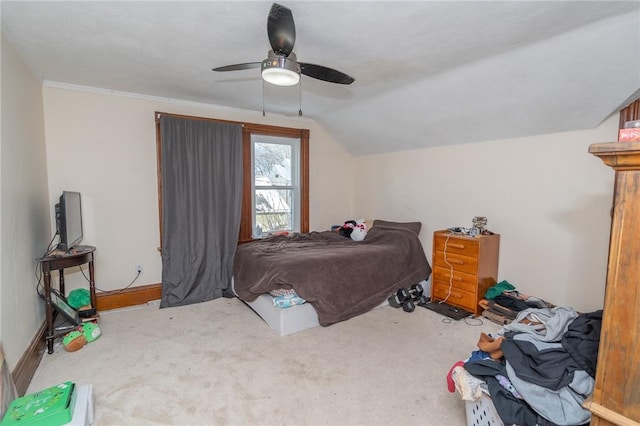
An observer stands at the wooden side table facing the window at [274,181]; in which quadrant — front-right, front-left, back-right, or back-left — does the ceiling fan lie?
front-right

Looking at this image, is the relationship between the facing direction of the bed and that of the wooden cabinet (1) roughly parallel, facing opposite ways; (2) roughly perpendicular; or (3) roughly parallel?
roughly perpendicular

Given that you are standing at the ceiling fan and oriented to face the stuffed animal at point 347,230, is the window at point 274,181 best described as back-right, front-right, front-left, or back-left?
front-left

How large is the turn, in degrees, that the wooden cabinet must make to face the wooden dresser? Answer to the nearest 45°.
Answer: approximately 45° to its right

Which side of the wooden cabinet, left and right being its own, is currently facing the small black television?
front

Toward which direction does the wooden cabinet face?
to the viewer's left

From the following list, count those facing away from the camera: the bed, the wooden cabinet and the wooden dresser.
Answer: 0

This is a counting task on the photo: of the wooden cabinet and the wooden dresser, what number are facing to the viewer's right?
0

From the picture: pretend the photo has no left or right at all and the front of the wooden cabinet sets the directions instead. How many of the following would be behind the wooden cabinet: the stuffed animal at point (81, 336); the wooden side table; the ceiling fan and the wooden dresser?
0

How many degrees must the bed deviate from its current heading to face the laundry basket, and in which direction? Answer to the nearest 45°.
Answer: approximately 90° to its left

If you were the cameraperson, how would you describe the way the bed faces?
facing the viewer and to the left of the viewer

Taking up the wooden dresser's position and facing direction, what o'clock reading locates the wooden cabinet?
The wooden cabinet is roughly at 10 o'clock from the wooden dresser.

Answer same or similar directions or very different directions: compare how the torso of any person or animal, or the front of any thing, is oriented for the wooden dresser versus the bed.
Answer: same or similar directions

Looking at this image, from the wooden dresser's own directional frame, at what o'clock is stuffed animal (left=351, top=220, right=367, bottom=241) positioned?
The stuffed animal is roughly at 2 o'clock from the wooden dresser.

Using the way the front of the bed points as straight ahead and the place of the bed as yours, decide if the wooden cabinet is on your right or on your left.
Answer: on your left

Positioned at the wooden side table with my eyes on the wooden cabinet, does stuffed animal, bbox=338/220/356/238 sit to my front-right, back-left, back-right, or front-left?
front-left
